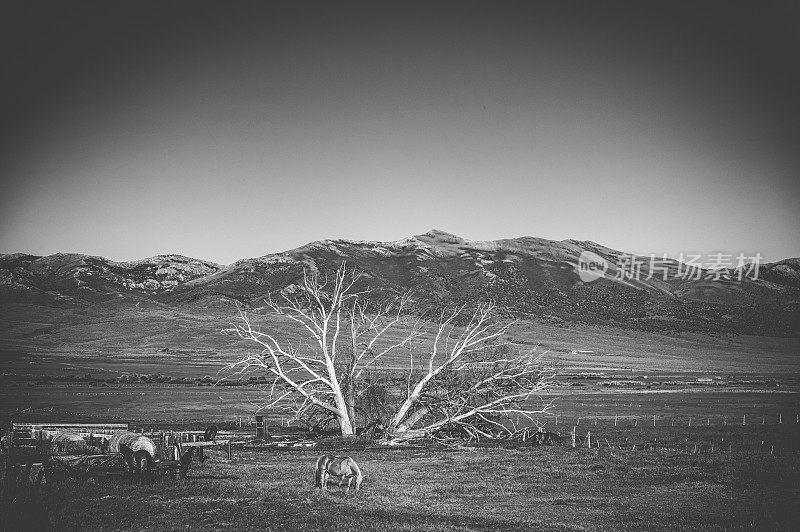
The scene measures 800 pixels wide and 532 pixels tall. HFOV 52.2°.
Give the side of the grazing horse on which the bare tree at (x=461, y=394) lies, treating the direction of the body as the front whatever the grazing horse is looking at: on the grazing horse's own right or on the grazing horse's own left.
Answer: on the grazing horse's own left

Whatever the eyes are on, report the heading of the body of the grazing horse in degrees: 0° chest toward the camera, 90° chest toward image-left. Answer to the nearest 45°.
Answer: approximately 270°
